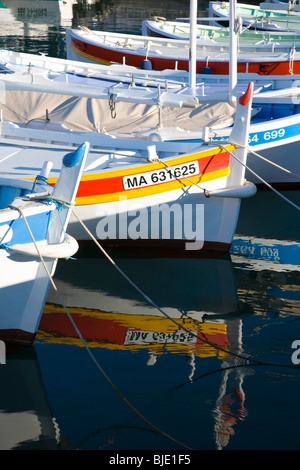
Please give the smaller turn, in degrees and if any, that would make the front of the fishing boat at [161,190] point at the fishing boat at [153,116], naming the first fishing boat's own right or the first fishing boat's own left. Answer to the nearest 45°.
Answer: approximately 135° to the first fishing boat's own left

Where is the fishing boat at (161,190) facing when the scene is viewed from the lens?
facing the viewer and to the right of the viewer

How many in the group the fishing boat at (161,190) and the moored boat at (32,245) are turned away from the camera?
0

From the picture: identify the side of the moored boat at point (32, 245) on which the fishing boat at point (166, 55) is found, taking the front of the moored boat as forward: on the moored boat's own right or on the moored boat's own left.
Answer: on the moored boat's own left

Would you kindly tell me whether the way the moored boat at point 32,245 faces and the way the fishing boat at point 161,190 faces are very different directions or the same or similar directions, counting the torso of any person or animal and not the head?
same or similar directions

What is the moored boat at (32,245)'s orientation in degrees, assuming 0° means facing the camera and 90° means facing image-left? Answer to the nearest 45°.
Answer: approximately 315°

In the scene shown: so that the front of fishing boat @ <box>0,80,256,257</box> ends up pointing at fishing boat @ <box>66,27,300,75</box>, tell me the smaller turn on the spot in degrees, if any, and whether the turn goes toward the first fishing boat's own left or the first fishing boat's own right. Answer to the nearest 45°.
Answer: approximately 135° to the first fishing boat's own left

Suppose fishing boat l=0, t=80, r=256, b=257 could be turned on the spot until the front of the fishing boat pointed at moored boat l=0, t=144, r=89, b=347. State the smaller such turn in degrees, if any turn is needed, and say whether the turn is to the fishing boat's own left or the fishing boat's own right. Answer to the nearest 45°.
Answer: approximately 90° to the fishing boat's own right
